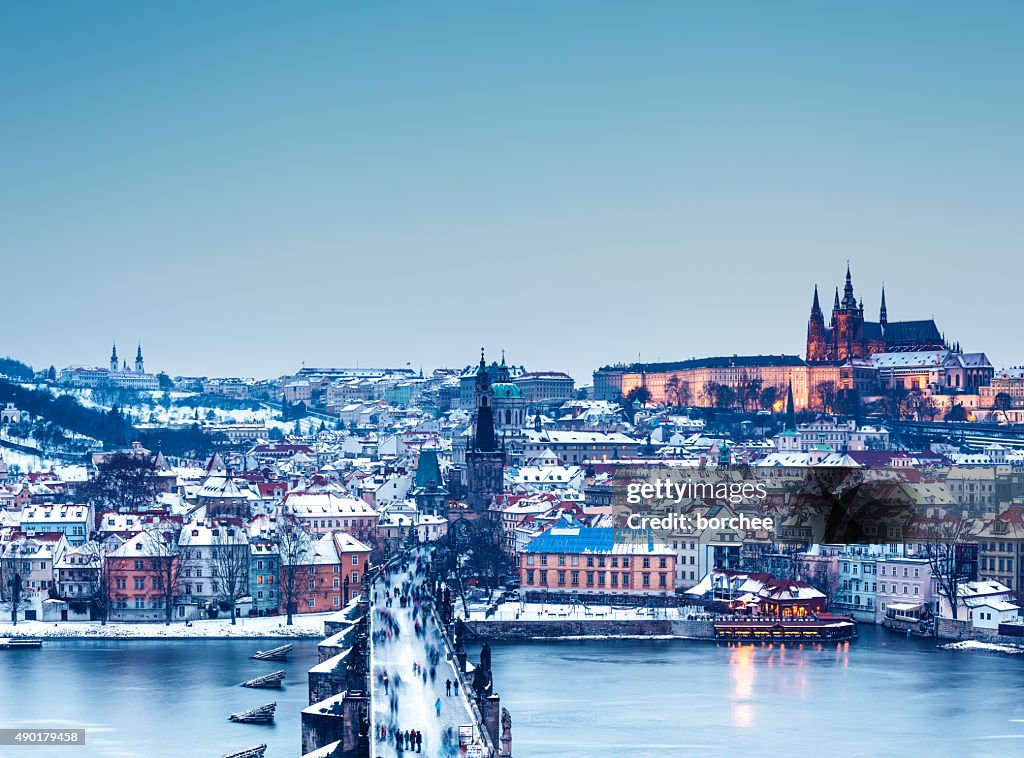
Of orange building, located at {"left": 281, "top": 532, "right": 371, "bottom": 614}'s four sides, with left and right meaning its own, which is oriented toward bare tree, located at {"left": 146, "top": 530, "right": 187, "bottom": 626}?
right

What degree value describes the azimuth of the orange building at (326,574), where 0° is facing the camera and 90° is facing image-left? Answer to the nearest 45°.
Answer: approximately 0°

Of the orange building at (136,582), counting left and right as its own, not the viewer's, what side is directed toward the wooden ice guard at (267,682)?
front

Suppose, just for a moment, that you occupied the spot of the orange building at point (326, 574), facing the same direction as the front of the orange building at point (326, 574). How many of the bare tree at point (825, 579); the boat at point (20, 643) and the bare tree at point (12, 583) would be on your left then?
1

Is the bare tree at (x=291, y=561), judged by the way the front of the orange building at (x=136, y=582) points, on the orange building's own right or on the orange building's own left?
on the orange building's own left

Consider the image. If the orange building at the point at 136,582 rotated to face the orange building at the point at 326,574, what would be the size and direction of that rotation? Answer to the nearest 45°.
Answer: approximately 90° to its left

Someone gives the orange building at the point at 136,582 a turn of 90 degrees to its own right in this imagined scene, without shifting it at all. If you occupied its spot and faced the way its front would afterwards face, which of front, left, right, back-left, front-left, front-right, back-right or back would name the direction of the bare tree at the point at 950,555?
back

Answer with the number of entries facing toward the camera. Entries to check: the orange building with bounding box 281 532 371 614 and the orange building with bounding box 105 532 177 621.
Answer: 2

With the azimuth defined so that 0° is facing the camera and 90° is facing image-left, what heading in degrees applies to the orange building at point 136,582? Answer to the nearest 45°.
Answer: approximately 0°

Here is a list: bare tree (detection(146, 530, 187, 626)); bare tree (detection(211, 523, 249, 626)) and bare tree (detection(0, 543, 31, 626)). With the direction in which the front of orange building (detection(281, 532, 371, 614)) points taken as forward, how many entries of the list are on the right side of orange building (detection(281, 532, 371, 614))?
3

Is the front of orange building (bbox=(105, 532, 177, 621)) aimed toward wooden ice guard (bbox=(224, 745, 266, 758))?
yes

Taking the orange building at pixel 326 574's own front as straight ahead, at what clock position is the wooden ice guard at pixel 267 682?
The wooden ice guard is roughly at 12 o'clock from the orange building.
